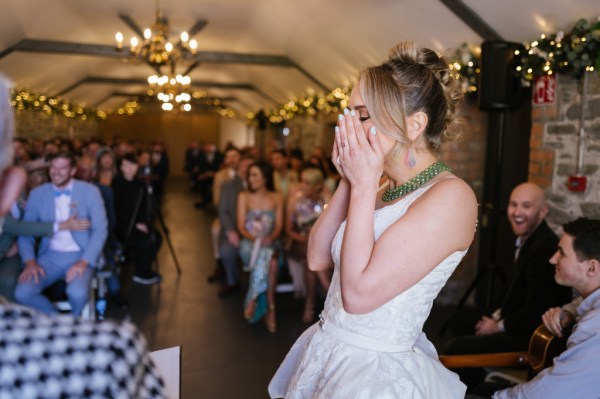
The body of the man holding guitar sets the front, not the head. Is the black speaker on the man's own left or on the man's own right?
on the man's own right

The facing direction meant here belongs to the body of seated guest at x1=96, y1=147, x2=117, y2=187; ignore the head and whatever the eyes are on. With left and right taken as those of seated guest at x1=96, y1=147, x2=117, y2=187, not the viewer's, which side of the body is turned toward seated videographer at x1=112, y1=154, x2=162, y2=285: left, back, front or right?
front

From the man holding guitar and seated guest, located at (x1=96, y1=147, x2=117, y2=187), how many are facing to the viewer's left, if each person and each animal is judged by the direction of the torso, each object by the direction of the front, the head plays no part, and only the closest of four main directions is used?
1

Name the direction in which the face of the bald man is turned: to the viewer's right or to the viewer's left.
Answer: to the viewer's left

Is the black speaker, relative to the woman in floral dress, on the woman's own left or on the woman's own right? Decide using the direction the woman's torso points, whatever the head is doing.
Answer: on the woman's own left

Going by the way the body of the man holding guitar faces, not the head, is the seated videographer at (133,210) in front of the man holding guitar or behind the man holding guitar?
in front

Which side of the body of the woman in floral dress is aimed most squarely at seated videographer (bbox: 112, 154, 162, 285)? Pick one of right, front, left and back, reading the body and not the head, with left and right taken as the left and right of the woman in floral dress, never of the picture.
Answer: right

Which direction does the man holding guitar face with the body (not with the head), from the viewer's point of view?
to the viewer's left

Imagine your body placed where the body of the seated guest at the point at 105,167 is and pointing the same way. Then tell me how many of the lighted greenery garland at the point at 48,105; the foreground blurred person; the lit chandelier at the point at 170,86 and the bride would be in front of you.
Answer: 2

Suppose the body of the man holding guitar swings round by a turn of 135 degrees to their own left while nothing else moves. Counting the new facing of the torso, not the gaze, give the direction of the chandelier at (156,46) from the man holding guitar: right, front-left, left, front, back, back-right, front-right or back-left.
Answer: back

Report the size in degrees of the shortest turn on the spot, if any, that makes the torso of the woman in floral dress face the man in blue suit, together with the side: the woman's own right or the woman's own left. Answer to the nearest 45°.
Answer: approximately 45° to the woman's own right
